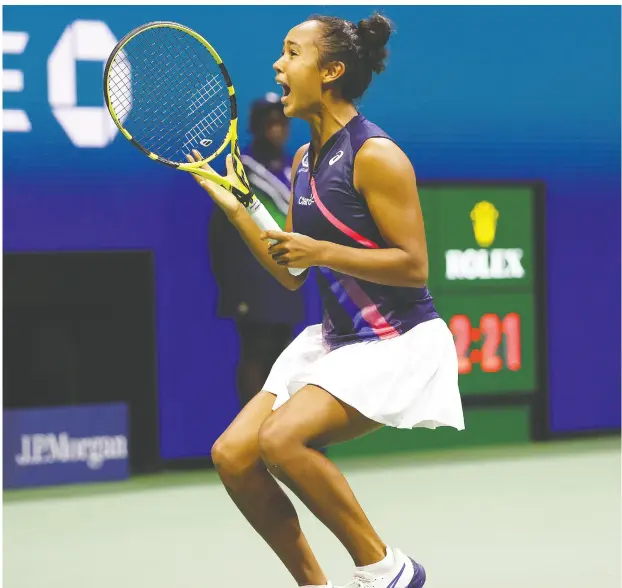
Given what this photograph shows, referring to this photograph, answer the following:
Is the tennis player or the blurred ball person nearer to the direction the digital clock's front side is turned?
the tennis player

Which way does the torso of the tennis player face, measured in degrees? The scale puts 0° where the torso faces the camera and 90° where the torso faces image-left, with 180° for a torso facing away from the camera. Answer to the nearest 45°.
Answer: approximately 45°

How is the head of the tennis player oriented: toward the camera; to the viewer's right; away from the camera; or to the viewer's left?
to the viewer's left

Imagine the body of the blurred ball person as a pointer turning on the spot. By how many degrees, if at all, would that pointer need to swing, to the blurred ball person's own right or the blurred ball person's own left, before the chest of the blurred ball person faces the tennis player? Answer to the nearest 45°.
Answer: approximately 45° to the blurred ball person's own right

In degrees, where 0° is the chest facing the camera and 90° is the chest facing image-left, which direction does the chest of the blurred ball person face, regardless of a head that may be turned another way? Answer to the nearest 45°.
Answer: approximately 315°
